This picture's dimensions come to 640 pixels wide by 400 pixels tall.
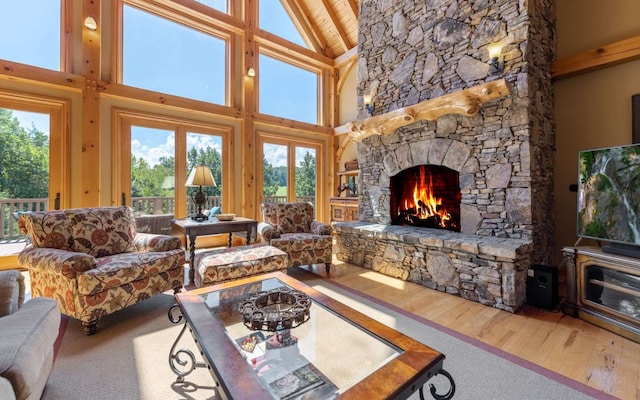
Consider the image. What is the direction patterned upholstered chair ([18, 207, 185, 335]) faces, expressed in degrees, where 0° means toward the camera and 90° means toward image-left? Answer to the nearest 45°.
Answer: approximately 315°

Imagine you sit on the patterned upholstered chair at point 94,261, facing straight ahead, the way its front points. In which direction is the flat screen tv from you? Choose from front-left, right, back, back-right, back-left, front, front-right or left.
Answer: front

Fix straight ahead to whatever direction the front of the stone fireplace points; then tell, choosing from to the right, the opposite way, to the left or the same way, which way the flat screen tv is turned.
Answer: the same way

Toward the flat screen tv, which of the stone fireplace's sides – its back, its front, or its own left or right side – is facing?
left

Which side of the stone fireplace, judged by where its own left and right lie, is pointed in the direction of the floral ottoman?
front

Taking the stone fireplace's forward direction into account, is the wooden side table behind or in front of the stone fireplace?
in front

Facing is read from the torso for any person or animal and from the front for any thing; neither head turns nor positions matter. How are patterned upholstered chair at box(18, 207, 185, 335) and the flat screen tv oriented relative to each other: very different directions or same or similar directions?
very different directions

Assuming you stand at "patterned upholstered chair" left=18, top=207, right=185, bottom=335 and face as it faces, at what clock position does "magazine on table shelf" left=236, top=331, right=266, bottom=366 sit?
The magazine on table shelf is roughly at 1 o'clock from the patterned upholstered chair.

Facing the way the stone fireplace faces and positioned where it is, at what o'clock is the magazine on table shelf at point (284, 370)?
The magazine on table shelf is roughly at 11 o'clock from the stone fireplace.

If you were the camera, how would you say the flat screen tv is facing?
facing the viewer and to the left of the viewer

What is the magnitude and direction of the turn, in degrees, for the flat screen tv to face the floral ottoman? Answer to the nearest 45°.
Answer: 0° — it already faces it

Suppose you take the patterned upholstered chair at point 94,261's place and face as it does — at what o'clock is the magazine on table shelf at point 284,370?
The magazine on table shelf is roughly at 1 o'clock from the patterned upholstered chair.

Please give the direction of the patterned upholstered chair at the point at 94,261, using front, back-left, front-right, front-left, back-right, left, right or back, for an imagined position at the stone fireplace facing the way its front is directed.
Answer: front

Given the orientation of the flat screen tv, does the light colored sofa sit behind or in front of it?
in front

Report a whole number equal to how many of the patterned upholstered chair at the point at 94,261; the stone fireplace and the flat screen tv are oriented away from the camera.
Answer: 0

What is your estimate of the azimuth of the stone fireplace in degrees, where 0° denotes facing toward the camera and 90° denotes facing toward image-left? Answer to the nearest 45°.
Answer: approximately 45°
